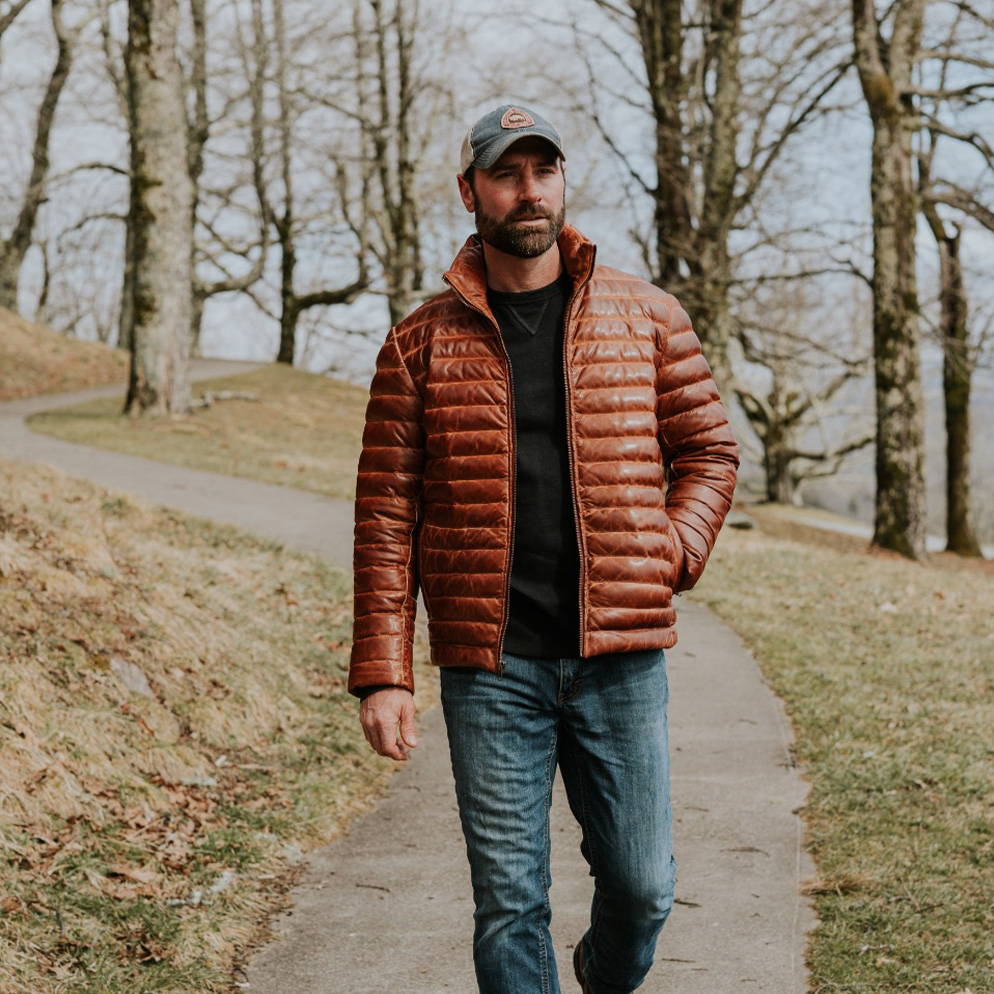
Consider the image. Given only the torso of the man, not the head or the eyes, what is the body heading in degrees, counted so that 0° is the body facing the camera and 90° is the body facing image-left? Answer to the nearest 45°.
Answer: approximately 0°

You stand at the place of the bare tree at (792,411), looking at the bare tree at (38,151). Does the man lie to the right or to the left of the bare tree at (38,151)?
left

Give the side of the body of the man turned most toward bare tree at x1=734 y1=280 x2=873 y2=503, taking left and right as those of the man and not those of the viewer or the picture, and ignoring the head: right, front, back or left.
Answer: back

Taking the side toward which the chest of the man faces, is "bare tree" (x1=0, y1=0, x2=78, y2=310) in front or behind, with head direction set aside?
behind

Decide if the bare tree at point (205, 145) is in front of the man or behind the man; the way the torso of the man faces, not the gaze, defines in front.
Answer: behind

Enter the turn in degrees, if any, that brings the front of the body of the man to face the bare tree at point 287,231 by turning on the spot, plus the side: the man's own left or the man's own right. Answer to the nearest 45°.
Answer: approximately 180°
